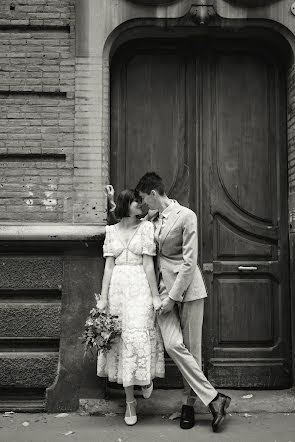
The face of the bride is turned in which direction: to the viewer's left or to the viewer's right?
to the viewer's right

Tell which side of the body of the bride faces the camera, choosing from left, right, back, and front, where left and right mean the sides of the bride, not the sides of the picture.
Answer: front

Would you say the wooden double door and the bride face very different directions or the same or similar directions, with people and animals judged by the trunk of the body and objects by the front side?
same or similar directions

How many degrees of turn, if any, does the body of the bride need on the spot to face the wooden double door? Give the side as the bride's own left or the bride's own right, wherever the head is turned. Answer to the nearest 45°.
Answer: approximately 135° to the bride's own left

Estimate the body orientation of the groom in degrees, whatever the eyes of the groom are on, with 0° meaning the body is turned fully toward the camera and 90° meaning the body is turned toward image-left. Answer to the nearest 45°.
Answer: approximately 45°

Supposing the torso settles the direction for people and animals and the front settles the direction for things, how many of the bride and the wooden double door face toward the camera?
2

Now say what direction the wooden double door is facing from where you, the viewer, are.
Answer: facing the viewer

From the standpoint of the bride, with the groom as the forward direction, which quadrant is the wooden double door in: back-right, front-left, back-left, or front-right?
front-left
